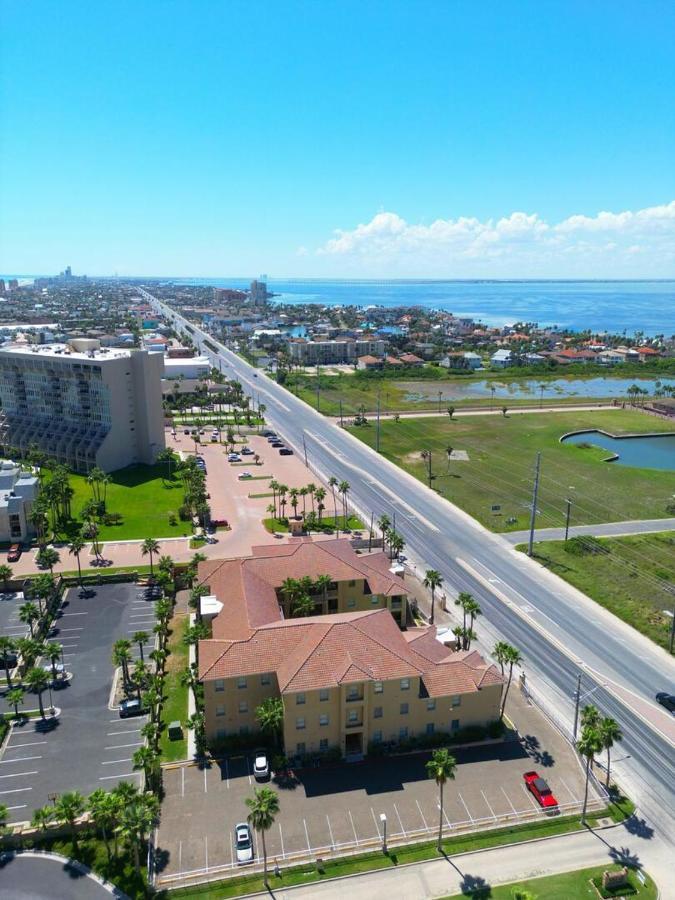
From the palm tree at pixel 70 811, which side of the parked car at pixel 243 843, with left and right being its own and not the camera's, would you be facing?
right

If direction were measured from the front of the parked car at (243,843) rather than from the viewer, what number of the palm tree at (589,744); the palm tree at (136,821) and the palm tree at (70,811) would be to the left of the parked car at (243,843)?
1

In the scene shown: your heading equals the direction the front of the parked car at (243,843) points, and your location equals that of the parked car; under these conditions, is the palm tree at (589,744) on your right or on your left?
on your left

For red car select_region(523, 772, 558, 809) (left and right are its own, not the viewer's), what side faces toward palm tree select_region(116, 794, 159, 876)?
right

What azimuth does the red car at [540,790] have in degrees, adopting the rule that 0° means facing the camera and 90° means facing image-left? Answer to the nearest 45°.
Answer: approximately 315°

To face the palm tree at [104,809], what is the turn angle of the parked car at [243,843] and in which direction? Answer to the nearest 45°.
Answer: approximately 90° to its right

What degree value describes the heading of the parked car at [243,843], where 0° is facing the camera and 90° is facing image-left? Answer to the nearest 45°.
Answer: approximately 0°

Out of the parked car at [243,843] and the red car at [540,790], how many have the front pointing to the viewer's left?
0

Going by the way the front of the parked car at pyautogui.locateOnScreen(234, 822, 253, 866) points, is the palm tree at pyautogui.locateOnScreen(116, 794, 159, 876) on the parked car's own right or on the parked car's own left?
on the parked car's own right

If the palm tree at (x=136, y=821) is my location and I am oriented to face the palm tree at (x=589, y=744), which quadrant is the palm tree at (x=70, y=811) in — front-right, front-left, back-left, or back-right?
back-left
